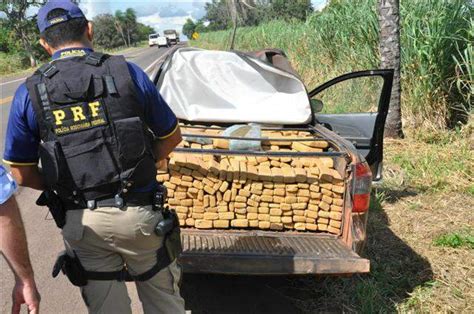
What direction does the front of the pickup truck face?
away from the camera

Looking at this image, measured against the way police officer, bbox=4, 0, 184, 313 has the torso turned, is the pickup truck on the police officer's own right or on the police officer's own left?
on the police officer's own right

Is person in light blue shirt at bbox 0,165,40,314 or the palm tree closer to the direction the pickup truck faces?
the palm tree

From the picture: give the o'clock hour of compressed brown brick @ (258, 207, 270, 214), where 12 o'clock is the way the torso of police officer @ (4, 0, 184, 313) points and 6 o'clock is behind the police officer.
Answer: The compressed brown brick is roughly at 2 o'clock from the police officer.

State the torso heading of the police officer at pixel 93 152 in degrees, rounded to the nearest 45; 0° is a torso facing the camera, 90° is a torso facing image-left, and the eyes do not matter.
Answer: approximately 180°

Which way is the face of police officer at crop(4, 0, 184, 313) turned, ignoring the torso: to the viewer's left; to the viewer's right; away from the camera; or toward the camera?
away from the camera

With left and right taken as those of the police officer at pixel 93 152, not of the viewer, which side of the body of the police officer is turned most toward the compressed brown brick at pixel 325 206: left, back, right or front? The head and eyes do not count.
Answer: right

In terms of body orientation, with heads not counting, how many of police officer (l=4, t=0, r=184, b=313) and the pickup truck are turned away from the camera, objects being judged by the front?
2
